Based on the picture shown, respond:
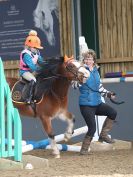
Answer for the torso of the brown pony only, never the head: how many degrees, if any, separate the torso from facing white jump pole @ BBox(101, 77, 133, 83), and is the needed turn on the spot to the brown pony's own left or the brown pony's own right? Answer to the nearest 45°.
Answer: approximately 90° to the brown pony's own left

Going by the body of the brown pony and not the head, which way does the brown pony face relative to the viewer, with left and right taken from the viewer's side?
facing the viewer and to the right of the viewer
